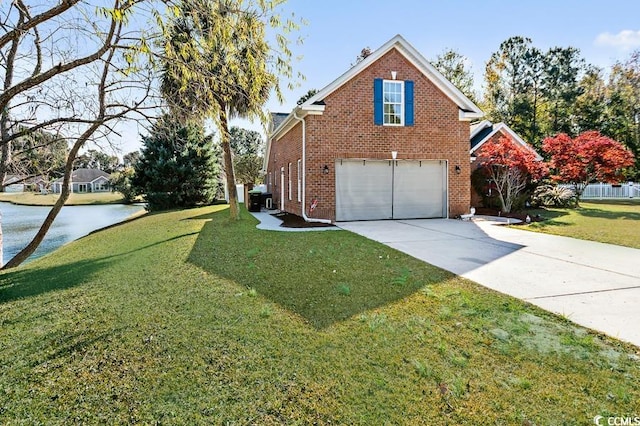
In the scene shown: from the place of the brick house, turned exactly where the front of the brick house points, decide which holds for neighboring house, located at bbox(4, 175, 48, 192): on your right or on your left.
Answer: on your right

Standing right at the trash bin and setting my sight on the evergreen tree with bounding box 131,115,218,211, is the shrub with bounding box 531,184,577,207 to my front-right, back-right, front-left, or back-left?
back-right

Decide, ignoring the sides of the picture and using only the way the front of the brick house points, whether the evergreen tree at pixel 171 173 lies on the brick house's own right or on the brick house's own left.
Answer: on the brick house's own right

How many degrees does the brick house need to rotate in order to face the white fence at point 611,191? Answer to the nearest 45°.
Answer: approximately 135° to its left

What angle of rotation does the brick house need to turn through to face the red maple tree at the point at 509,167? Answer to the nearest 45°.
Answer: approximately 135° to its left

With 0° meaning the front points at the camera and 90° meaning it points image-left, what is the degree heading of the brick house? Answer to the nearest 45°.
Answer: approximately 0°

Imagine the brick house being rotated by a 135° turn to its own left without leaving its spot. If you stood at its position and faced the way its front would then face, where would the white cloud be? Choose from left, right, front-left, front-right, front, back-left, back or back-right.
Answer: front

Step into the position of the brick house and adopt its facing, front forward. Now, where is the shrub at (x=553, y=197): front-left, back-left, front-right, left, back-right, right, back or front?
back-left

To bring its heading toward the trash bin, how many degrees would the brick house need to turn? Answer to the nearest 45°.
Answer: approximately 135° to its right
